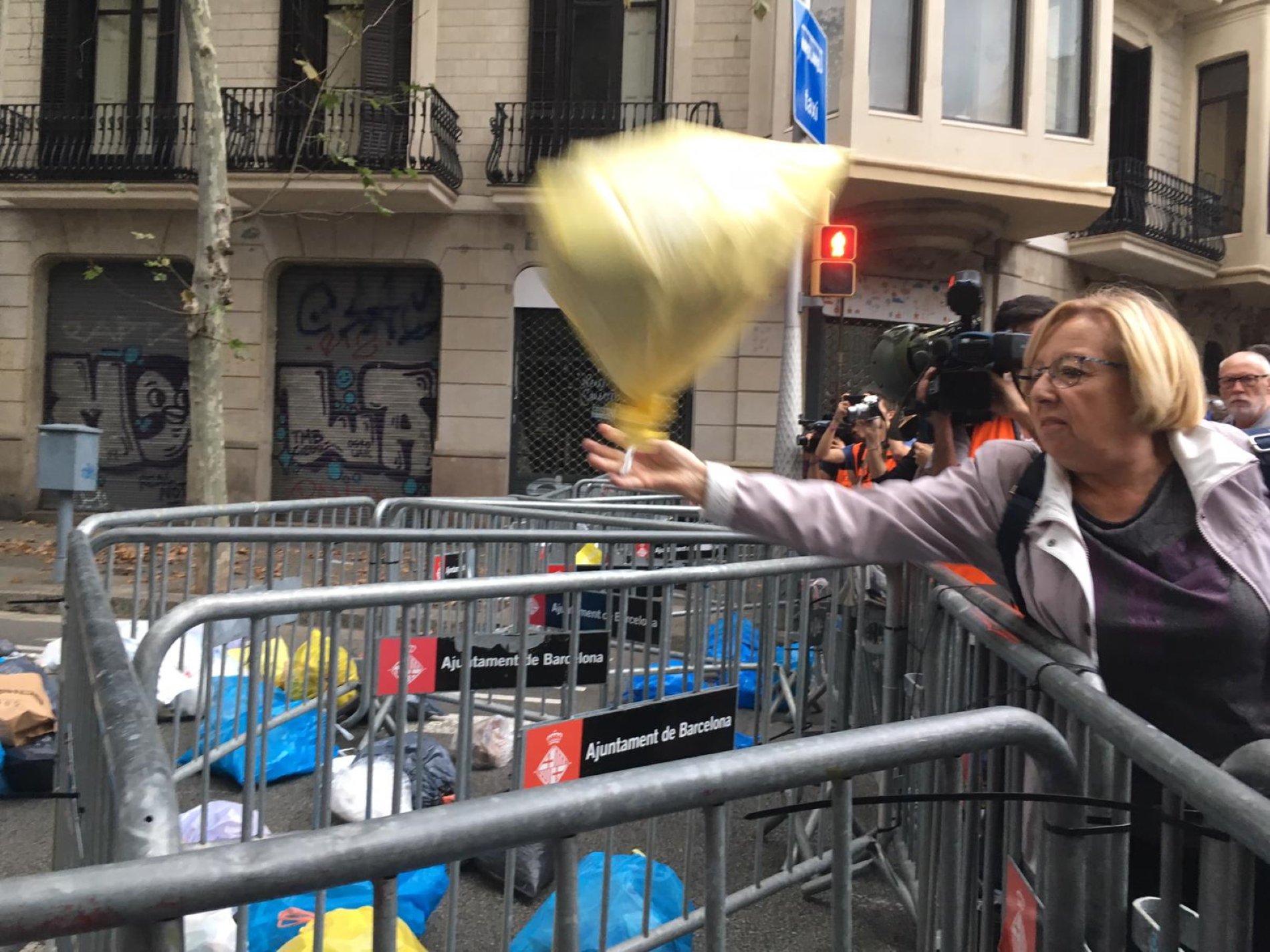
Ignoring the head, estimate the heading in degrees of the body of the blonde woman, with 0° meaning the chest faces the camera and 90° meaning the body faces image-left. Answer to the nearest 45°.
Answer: approximately 45°

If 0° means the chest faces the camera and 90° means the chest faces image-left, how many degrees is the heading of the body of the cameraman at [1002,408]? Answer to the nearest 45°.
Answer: approximately 45°

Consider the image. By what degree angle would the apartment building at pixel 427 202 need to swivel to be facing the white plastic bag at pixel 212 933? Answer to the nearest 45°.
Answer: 0° — it already faces it

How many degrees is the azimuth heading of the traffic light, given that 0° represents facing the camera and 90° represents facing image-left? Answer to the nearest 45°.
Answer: approximately 0°
